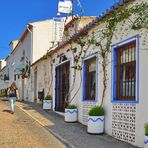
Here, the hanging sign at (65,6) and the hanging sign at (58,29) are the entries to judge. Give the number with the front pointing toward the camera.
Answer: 2

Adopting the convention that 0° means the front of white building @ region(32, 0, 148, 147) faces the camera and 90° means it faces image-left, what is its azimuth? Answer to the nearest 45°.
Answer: approximately 45°

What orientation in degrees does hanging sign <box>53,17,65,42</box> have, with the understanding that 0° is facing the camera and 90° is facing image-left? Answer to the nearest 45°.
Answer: approximately 0°

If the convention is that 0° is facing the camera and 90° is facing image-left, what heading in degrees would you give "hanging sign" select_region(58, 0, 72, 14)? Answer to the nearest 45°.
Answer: approximately 0°

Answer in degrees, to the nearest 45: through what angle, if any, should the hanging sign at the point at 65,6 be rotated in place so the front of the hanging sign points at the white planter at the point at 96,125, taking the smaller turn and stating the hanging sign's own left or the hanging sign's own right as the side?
0° — it already faces it

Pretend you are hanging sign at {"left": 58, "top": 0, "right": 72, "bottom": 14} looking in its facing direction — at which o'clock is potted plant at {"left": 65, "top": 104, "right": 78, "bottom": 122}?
The potted plant is roughly at 12 o'clock from the hanging sign.
